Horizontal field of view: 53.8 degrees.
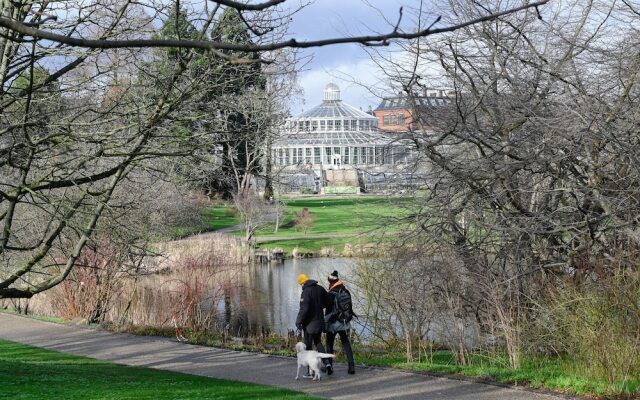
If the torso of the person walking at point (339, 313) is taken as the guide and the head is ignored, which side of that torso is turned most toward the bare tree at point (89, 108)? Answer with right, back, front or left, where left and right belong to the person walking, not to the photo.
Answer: left

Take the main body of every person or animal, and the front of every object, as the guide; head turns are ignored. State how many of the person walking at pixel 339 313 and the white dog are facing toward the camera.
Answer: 0

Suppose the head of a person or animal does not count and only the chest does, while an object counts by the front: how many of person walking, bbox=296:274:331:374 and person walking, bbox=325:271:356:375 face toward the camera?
0

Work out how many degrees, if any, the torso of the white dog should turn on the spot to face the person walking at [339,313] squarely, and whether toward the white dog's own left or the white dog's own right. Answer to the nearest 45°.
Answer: approximately 135° to the white dog's own right

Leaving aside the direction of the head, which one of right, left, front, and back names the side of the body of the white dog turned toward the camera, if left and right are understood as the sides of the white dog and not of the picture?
left

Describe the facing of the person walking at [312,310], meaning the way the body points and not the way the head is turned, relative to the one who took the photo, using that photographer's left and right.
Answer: facing away from the viewer and to the left of the viewer

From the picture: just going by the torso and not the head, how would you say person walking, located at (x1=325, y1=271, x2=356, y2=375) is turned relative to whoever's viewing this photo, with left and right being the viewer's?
facing away from the viewer and to the left of the viewer
